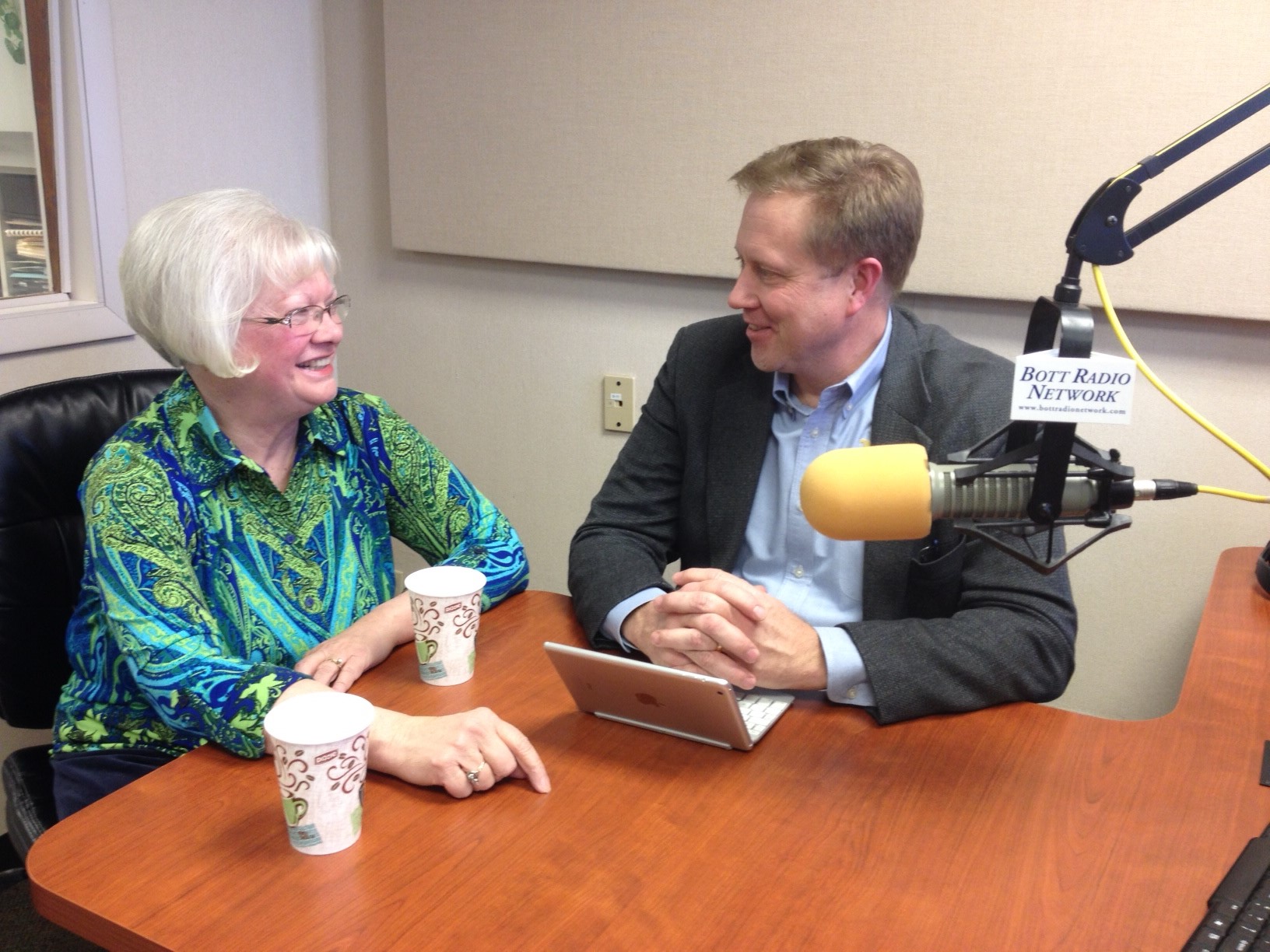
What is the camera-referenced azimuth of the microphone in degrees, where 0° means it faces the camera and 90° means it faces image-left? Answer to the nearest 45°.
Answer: approximately 90°

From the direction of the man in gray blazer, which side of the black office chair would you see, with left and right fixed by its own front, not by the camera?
front

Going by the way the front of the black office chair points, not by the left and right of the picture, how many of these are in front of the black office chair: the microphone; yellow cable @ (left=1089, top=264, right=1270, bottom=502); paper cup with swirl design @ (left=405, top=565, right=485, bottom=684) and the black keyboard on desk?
4

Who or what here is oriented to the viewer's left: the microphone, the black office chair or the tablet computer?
the microphone

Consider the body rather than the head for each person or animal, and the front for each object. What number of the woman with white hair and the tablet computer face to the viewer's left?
0

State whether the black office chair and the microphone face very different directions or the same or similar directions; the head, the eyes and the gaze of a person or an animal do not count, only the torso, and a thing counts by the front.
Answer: very different directions

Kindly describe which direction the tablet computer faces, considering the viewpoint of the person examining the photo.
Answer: facing away from the viewer and to the right of the viewer

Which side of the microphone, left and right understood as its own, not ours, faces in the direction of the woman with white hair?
front

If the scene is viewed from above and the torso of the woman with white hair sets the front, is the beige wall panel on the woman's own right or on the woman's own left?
on the woman's own left

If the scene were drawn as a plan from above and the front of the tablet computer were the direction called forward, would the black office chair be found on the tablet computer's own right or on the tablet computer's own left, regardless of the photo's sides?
on the tablet computer's own left

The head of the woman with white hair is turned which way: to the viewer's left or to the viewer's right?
to the viewer's right

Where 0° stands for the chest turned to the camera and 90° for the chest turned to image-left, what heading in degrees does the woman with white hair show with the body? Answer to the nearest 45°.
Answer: approximately 315°
